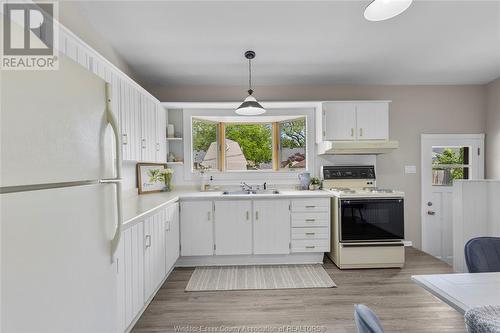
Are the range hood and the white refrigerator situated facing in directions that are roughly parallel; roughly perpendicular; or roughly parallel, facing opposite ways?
roughly perpendicular

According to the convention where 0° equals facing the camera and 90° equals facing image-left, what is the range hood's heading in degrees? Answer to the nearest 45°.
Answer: approximately 0°

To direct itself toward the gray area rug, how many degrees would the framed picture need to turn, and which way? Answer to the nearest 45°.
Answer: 0° — it already faces it

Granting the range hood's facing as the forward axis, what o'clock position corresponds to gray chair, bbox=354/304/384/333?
The gray chair is roughly at 12 o'clock from the range hood.

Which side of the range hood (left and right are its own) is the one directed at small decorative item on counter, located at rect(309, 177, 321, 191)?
right

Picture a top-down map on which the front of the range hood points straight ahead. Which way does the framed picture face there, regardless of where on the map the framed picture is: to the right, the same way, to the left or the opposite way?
to the left

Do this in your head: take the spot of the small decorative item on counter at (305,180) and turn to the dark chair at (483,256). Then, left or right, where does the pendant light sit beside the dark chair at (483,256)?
right

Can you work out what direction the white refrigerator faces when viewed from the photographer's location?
facing the viewer and to the right of the viewer

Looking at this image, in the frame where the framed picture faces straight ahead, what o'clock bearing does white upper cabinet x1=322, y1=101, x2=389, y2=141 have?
The white upper cabinet is roughly at 11 o'clock from the framed picture.

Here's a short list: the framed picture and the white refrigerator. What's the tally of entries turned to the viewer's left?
0

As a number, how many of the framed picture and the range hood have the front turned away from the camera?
0

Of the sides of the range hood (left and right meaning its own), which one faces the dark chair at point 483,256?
front
